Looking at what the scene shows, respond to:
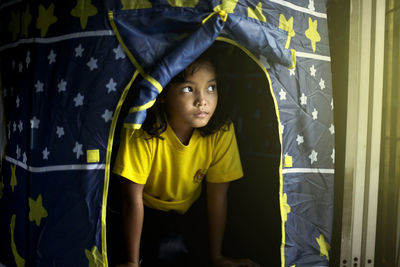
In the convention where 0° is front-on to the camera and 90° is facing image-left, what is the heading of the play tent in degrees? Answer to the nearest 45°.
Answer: approximately 0°
